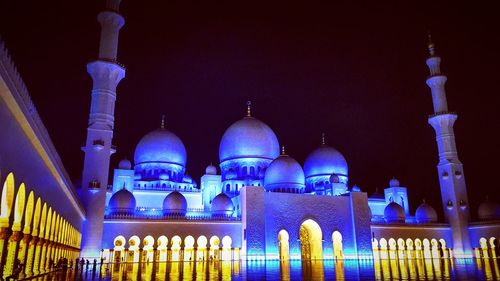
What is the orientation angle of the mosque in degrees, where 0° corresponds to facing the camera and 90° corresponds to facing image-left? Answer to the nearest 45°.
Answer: approximately 0°
